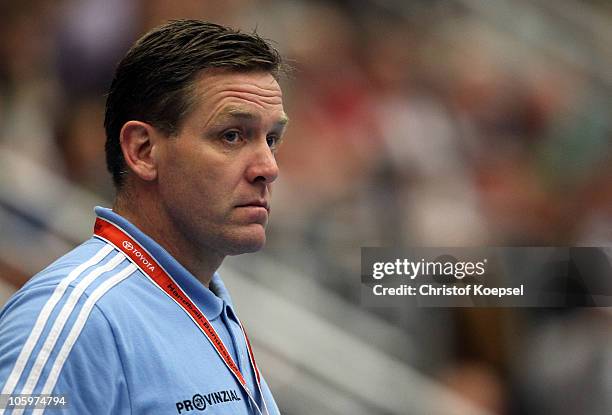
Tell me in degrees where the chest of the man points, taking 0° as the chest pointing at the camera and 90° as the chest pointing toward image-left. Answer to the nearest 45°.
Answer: approximately 315°
